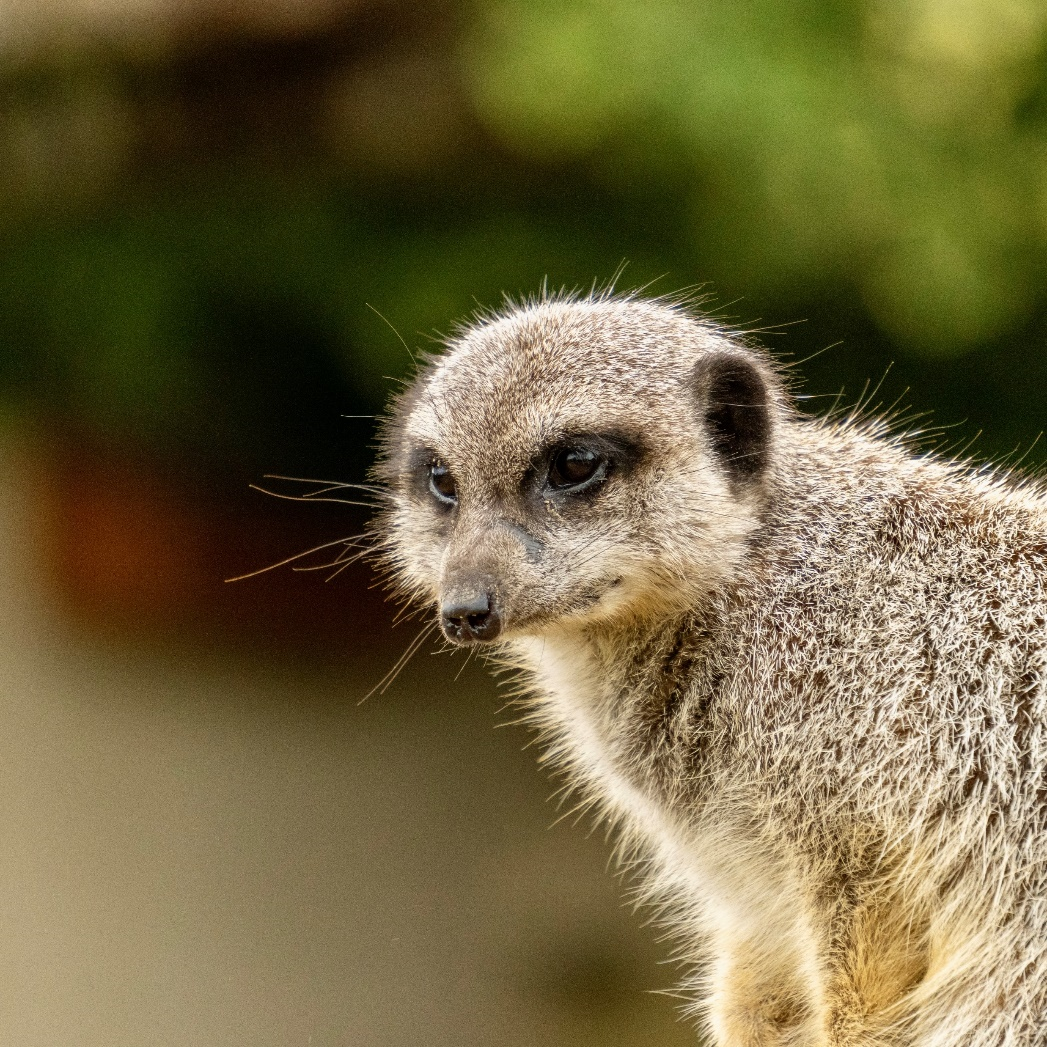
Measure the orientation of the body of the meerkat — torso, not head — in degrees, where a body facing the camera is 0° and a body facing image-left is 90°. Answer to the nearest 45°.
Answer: approximately 45°
